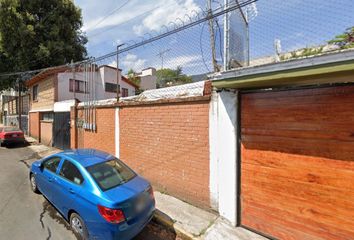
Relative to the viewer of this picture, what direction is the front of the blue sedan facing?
facing away from the viewer and to the left of the viewer

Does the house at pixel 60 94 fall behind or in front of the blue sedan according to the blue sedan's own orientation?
in front

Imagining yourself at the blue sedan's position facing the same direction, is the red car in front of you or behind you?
in front

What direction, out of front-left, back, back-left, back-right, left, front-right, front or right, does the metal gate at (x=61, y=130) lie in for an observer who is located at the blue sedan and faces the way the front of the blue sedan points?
front-right
